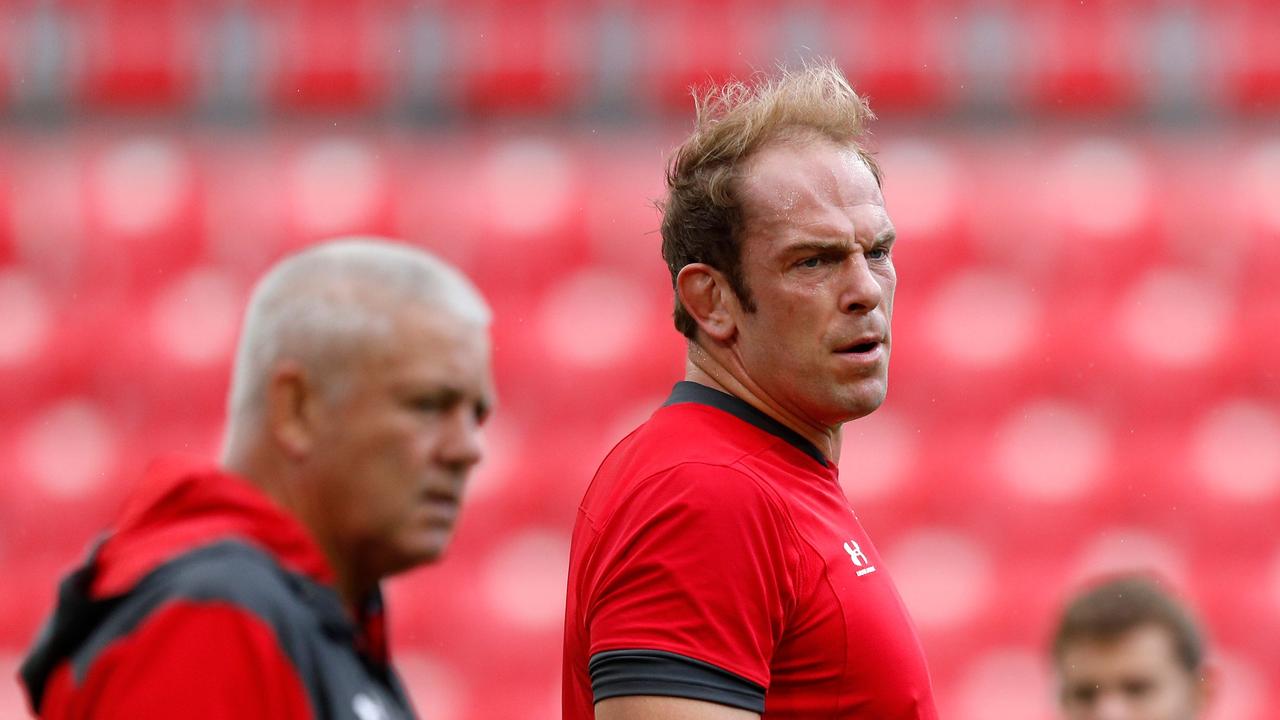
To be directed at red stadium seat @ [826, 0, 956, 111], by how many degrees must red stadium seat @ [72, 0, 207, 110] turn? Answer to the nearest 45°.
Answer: approximately 90° to its left

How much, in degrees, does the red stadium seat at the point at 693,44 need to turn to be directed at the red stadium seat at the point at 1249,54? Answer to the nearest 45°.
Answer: approximately 90° to its left

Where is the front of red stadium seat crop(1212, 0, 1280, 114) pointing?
toward the camera

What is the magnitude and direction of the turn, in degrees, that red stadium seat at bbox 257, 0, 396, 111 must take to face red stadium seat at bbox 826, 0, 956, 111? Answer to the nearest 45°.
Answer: approximately 90° to its left

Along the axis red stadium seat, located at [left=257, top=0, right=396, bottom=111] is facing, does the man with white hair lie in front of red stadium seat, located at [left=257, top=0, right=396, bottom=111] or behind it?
in front

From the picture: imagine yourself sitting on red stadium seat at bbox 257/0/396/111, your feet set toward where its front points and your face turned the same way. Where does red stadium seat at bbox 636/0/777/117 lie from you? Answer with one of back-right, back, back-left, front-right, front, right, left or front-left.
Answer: left

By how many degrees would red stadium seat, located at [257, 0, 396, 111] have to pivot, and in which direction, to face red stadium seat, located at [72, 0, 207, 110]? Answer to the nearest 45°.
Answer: approximately 90° to its right

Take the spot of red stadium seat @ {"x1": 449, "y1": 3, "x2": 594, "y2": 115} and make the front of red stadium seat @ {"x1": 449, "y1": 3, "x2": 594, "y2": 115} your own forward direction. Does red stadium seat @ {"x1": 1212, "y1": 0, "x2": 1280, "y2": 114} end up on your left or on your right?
on your left

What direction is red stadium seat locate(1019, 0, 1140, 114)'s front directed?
toward the camera

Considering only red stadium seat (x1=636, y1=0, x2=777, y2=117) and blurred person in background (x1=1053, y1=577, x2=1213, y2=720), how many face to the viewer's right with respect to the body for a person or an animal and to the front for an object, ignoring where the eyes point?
0

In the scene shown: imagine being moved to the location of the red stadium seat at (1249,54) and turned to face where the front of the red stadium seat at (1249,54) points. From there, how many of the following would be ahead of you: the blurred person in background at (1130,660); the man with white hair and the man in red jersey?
3

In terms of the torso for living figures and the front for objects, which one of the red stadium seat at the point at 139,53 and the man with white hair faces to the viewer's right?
the man with white hair

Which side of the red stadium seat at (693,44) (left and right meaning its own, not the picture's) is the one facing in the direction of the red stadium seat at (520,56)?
right

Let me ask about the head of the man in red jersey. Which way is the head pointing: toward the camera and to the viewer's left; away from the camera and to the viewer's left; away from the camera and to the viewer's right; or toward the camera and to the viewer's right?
toward the camera and to the viewer's right
